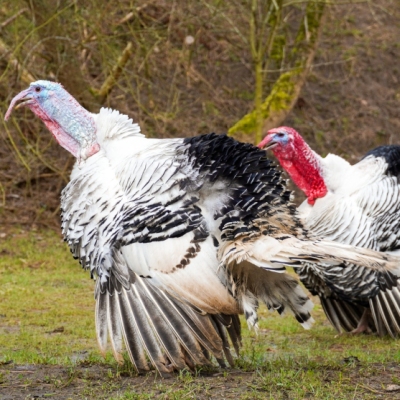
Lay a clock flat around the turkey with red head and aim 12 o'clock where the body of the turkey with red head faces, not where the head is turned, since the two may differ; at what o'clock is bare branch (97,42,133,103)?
The bare branch is roughly at 2 o'clock from the turkey with red head.

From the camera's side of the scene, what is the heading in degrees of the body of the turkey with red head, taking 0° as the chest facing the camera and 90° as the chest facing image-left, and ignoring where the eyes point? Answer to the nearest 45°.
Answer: approximately 90°

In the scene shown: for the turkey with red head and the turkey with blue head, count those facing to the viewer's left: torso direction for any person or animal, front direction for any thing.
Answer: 2

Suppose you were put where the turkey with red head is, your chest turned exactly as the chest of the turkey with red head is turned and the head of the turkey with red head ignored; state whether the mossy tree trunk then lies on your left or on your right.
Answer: on your right

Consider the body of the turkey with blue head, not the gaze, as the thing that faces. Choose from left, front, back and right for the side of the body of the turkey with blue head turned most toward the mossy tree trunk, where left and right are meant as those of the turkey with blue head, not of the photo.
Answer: right

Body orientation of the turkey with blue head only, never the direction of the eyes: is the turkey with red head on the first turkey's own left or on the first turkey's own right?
on the first turkey's own right

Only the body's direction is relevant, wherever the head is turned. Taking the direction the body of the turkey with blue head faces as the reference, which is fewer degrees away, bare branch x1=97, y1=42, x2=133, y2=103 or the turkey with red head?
the bare branch

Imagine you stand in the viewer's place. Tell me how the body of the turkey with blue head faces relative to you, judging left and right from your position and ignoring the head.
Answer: facing to the left of the viewer
